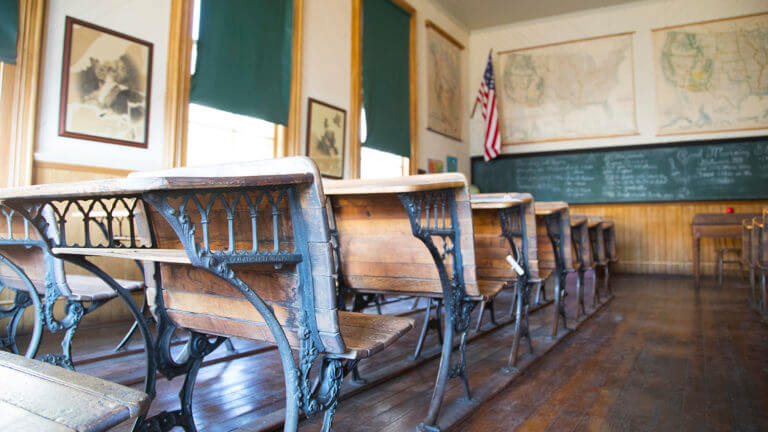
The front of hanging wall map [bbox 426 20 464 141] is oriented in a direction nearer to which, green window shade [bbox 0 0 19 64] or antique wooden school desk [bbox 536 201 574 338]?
the antique wooden school desk

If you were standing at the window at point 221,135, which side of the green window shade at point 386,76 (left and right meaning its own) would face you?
right

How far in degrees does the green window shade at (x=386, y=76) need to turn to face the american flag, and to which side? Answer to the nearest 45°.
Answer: approximately 90° to its left

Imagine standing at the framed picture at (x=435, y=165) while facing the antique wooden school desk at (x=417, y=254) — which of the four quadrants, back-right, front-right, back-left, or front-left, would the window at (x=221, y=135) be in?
front-right

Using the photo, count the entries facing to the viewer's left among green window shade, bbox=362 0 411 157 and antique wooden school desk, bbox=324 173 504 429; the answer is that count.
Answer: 0

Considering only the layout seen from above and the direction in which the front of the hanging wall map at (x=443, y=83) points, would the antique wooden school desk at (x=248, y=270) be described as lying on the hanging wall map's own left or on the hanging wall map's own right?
on the hanging wall map's own right

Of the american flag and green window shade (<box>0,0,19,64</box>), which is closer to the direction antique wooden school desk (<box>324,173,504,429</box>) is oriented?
the american flag

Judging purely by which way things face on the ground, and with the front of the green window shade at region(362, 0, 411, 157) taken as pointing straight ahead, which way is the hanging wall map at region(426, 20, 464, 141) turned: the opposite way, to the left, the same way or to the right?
the same way

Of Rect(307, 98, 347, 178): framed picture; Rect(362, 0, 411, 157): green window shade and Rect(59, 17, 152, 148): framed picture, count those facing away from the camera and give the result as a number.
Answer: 0

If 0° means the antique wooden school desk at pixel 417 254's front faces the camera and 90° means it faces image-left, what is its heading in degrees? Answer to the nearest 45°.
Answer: approximately 225°

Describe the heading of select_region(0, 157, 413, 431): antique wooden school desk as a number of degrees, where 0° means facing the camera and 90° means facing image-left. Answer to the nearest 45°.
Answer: approximately 225°

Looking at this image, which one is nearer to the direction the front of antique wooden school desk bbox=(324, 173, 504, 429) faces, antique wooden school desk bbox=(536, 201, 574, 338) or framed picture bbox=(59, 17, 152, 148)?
the antique wooden school desk

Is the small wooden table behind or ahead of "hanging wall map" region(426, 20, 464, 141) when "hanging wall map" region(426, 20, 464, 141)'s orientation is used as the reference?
ahead

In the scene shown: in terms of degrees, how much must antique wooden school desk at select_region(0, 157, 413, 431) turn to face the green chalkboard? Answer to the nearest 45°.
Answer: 0° — it already faces it

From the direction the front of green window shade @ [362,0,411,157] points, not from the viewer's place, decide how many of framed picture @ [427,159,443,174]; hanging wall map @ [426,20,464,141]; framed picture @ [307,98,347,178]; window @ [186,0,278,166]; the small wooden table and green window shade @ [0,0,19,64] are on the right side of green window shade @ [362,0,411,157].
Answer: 3

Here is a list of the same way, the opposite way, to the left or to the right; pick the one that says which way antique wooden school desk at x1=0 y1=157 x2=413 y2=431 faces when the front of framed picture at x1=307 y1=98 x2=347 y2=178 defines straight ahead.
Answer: to the left
